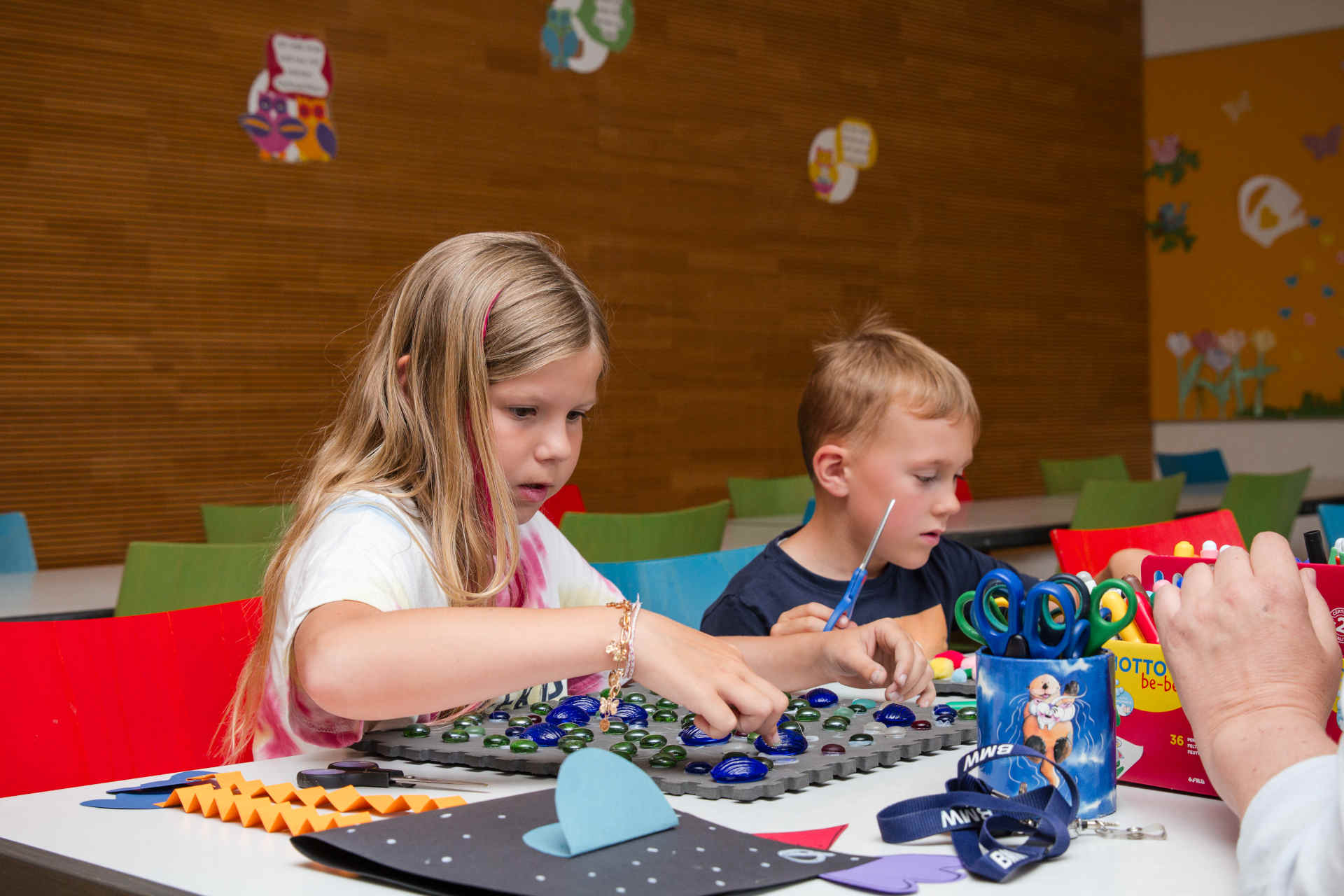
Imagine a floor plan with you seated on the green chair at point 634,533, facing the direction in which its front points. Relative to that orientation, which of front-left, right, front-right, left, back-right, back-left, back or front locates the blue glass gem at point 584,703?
back-left

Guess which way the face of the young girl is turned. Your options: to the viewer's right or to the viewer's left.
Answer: to the viewer's right

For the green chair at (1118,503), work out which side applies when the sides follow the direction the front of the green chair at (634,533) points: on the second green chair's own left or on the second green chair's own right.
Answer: on the second green chair's own right

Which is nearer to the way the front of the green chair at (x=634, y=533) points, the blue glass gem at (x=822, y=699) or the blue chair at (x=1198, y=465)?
the blue chair
